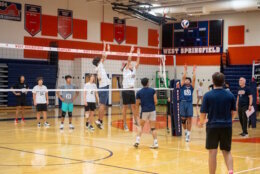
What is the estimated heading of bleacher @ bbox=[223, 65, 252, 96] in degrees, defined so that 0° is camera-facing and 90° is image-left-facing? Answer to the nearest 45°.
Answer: approximately 0°

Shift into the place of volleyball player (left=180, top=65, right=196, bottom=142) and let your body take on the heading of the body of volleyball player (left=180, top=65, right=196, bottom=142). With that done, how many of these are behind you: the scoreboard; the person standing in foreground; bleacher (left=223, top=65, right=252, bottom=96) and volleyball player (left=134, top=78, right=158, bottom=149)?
2

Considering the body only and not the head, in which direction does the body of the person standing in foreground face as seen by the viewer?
away from the camera

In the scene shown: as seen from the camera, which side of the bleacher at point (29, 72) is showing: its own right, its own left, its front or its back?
front

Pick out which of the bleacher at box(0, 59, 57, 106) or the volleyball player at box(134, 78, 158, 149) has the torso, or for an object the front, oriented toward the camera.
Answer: the bleacher

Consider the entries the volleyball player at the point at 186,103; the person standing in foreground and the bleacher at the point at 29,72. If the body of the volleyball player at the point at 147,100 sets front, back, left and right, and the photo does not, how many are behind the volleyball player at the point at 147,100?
1

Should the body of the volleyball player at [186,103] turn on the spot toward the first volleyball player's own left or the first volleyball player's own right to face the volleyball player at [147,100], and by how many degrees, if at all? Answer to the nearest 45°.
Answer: approximately 45° to the first volleyball player's own right

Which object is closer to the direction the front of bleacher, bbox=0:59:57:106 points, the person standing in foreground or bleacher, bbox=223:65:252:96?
the person standing in foreground

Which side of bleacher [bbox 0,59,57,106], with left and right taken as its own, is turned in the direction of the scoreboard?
left

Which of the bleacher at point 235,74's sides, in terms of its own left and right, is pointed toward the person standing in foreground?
front

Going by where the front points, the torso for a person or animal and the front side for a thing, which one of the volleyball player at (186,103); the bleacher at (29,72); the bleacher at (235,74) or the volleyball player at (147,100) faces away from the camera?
the volleyball player at (147,100)

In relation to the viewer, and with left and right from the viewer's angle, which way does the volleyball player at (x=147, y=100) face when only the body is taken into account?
facing away from the viewer

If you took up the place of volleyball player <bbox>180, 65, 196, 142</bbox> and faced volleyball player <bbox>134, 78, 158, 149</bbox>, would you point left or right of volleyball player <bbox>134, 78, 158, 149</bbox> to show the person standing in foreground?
left
